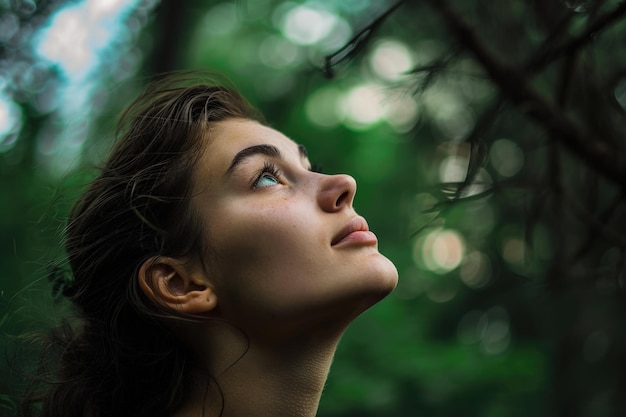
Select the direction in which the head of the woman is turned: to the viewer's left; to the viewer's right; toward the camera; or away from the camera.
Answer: to the viewer's right

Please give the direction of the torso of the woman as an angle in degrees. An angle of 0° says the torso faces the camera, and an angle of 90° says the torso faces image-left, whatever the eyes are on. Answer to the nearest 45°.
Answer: approximately 270°
